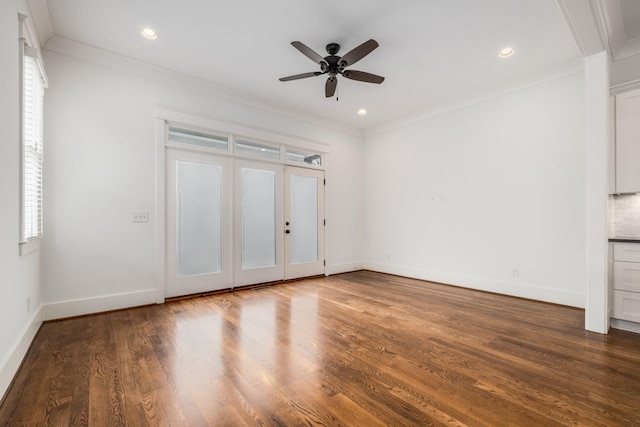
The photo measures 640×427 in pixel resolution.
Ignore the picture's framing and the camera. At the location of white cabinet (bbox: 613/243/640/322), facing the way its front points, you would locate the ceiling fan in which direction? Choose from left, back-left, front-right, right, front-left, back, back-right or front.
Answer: front-right

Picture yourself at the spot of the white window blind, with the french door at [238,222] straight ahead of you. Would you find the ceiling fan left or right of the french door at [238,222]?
right

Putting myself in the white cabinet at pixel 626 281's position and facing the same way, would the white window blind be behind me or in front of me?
in front

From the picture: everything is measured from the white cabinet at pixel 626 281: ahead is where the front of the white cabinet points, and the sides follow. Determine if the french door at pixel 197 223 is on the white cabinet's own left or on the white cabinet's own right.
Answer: on the white cabinet's own right

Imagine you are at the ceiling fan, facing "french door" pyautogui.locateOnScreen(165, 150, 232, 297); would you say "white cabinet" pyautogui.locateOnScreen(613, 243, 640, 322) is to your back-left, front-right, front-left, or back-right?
back-right

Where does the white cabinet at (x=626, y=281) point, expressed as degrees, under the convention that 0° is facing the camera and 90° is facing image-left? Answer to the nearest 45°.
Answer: approximately 0°

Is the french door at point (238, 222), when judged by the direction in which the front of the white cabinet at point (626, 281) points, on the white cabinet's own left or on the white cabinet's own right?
on the white cabinet's own right
